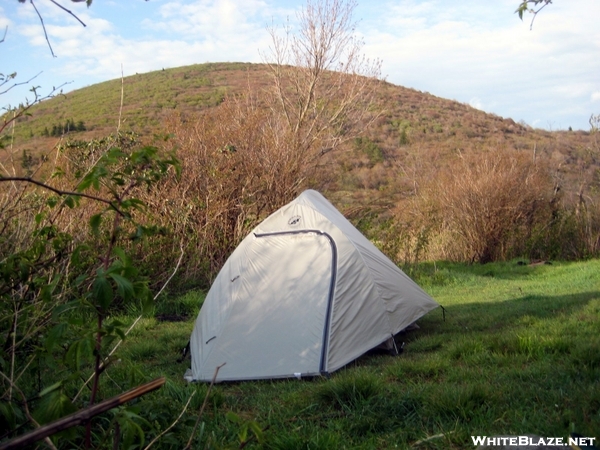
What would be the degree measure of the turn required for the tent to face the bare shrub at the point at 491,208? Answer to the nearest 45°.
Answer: approximately 180°

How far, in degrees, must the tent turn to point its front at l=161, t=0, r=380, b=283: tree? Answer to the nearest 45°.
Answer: approximately 135° to its right

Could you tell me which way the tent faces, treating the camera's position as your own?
facing the viewer and to the left of the viewer

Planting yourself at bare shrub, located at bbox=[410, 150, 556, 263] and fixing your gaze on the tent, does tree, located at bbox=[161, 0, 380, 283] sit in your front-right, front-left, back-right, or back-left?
front-right

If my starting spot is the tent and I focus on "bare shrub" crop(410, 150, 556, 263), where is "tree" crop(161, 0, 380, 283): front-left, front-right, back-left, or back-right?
front-left
